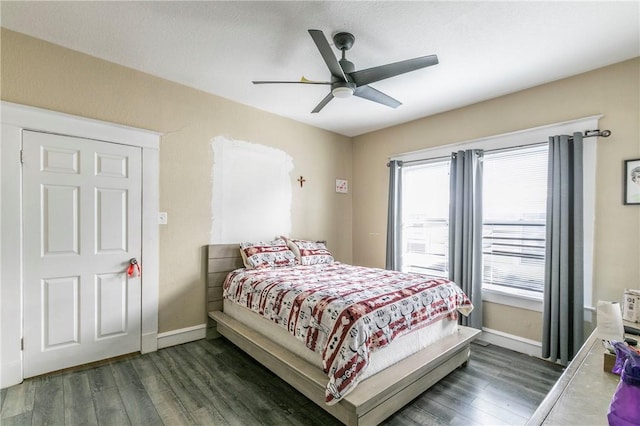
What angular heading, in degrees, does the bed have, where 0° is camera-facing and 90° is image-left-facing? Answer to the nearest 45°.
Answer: approximately 315°

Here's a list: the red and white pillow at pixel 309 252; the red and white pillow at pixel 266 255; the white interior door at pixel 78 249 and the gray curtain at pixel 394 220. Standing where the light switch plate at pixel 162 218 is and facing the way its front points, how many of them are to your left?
3

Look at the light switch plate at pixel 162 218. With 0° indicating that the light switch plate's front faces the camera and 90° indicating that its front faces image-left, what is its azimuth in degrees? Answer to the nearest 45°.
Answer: approximately 0°

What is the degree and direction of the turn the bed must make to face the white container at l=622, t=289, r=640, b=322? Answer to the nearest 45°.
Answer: approximately 45° to its left

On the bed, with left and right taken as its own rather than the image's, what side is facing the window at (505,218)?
left
